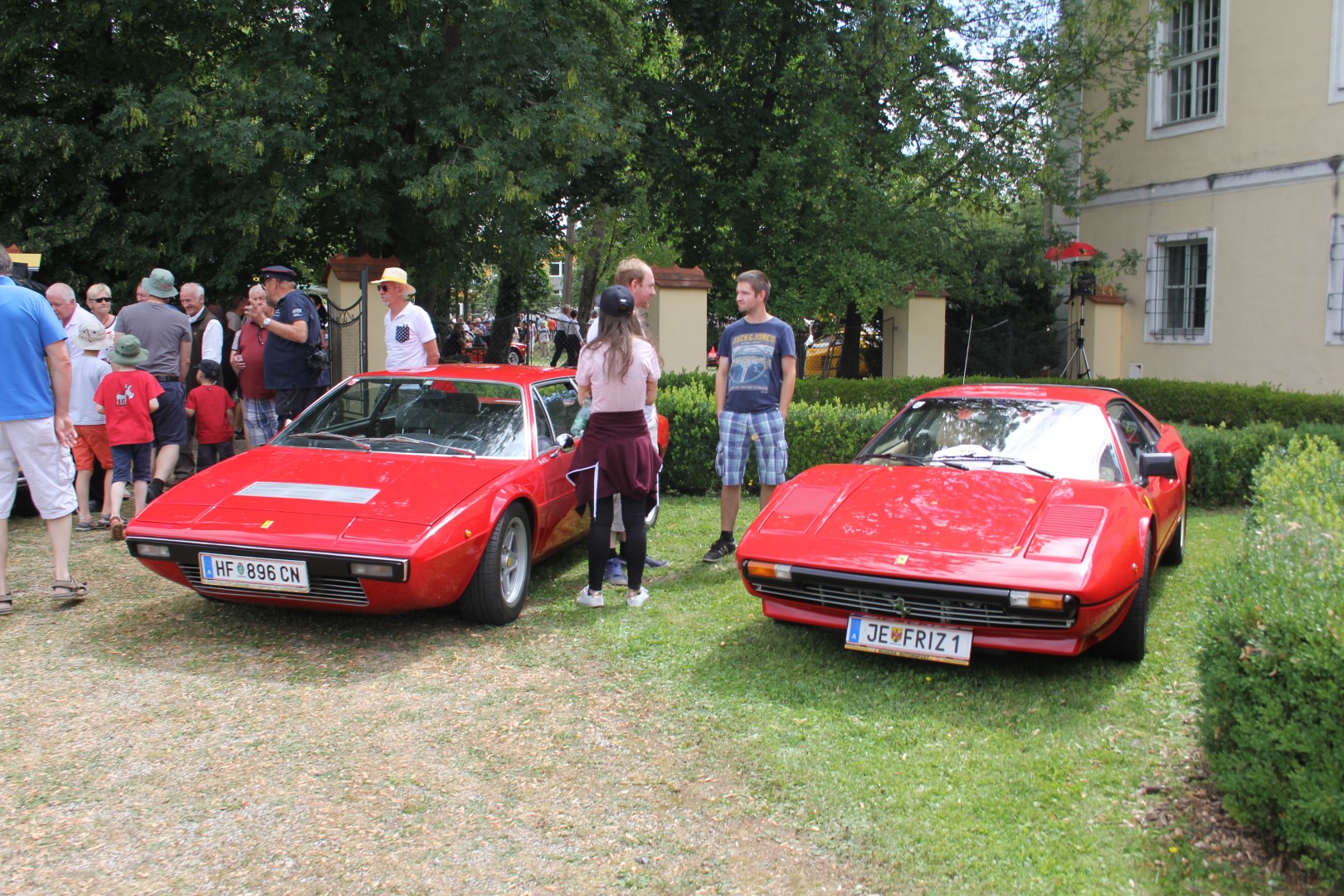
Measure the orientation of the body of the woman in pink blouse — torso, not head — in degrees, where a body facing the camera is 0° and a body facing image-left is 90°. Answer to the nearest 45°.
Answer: approximately 180°

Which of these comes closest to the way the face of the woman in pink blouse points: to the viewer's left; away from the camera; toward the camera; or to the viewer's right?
away from the camera

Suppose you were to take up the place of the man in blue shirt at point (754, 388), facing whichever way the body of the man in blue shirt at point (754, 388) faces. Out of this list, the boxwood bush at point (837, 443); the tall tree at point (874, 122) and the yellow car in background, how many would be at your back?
3

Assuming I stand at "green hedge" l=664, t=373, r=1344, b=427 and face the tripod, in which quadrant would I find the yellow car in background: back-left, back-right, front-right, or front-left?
front-left

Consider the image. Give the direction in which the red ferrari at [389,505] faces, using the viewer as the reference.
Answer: facing the viewer and to the left of the viewer

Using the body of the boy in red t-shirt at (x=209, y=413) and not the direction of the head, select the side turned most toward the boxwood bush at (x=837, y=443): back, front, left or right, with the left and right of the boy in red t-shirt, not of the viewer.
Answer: right

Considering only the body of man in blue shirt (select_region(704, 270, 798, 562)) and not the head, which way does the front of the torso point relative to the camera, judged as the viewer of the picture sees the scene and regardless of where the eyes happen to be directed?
toward the camera

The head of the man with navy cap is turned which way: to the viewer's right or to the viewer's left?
to the viewer's left

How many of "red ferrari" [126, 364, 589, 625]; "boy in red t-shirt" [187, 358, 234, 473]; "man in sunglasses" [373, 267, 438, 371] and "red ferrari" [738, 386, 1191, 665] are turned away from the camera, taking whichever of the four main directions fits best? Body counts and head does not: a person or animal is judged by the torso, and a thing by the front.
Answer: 1

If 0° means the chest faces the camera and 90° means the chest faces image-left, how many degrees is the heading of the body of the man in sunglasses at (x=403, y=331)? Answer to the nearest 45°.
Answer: approximately 45°

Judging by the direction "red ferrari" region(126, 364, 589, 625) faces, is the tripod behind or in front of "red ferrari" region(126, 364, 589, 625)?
behind

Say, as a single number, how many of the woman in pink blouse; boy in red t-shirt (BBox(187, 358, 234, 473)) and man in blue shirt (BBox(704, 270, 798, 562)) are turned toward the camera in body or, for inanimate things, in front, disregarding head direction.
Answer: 1

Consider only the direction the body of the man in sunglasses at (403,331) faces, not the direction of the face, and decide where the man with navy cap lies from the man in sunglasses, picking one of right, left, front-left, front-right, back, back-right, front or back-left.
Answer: right

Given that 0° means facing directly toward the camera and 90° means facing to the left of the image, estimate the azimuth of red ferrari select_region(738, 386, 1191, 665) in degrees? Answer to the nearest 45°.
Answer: approximately 45°

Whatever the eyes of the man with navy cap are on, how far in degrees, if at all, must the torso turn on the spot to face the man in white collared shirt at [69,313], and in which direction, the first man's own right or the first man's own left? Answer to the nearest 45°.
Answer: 0° — they already face them

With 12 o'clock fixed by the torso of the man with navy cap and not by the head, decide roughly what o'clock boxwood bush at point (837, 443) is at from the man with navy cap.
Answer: The boxwood bush is roughly at 6 o'clock from the man with navy cap.

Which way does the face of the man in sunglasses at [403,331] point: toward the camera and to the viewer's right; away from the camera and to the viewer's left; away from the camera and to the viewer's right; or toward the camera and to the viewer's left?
toward the camera and to the viewer's left

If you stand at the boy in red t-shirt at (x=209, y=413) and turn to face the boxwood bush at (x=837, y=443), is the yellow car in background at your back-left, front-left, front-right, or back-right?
front-left
